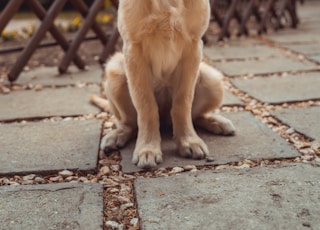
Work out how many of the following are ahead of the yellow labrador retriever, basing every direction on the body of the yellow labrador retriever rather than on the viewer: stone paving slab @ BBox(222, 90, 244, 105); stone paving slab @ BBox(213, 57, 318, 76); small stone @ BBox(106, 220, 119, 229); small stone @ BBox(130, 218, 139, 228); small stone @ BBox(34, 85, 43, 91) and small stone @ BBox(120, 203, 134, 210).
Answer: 3

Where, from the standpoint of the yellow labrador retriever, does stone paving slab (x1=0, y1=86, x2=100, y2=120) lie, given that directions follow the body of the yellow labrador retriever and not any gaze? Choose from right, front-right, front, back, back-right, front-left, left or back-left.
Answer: back-right

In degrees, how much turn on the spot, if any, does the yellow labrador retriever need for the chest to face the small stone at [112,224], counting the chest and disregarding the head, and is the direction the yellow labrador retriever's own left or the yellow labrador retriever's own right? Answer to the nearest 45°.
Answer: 0° — it already faces it

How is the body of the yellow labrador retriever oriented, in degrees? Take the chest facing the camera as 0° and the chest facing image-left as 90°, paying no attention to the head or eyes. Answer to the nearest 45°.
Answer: approximately 0°

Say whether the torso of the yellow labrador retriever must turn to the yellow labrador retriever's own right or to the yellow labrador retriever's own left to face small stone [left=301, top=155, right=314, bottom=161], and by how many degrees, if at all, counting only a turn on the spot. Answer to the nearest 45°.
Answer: approximately 90° to the yellow labrador retriever's own left

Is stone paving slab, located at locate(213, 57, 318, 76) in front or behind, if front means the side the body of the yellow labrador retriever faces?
behind

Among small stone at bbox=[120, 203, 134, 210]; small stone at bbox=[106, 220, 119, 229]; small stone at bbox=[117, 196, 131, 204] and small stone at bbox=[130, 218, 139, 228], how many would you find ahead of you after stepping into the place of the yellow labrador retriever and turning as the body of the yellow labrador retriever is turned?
4
